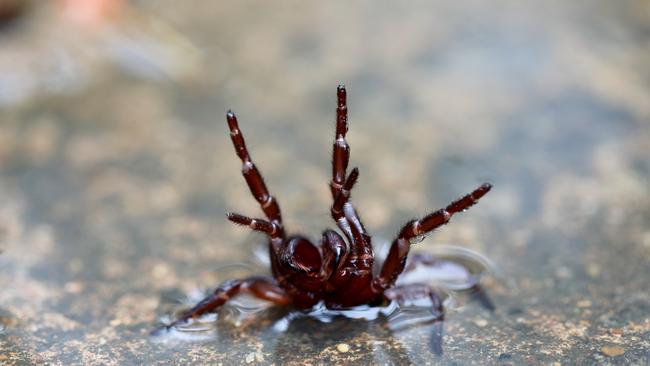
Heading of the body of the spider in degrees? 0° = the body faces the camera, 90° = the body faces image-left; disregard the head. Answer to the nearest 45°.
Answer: approximately 45°

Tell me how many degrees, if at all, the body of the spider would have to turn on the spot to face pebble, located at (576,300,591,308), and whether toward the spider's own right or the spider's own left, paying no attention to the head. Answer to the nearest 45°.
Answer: approximately 135° to the spider's own left

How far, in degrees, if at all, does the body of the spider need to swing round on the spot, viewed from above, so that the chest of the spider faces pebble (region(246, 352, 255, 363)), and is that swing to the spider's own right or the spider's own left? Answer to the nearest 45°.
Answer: approximately 45° to the spider's own right
